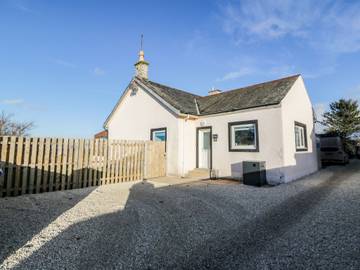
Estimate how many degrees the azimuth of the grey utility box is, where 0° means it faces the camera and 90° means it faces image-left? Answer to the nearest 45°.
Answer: approximately 45°

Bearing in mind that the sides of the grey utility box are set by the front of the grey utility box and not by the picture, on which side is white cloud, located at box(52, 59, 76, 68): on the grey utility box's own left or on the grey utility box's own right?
on the grey utility box's own right

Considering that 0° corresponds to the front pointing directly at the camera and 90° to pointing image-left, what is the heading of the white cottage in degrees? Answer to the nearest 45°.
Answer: approximately 45°

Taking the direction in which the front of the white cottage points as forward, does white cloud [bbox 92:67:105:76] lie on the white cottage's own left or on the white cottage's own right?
on the white cottage's own right
